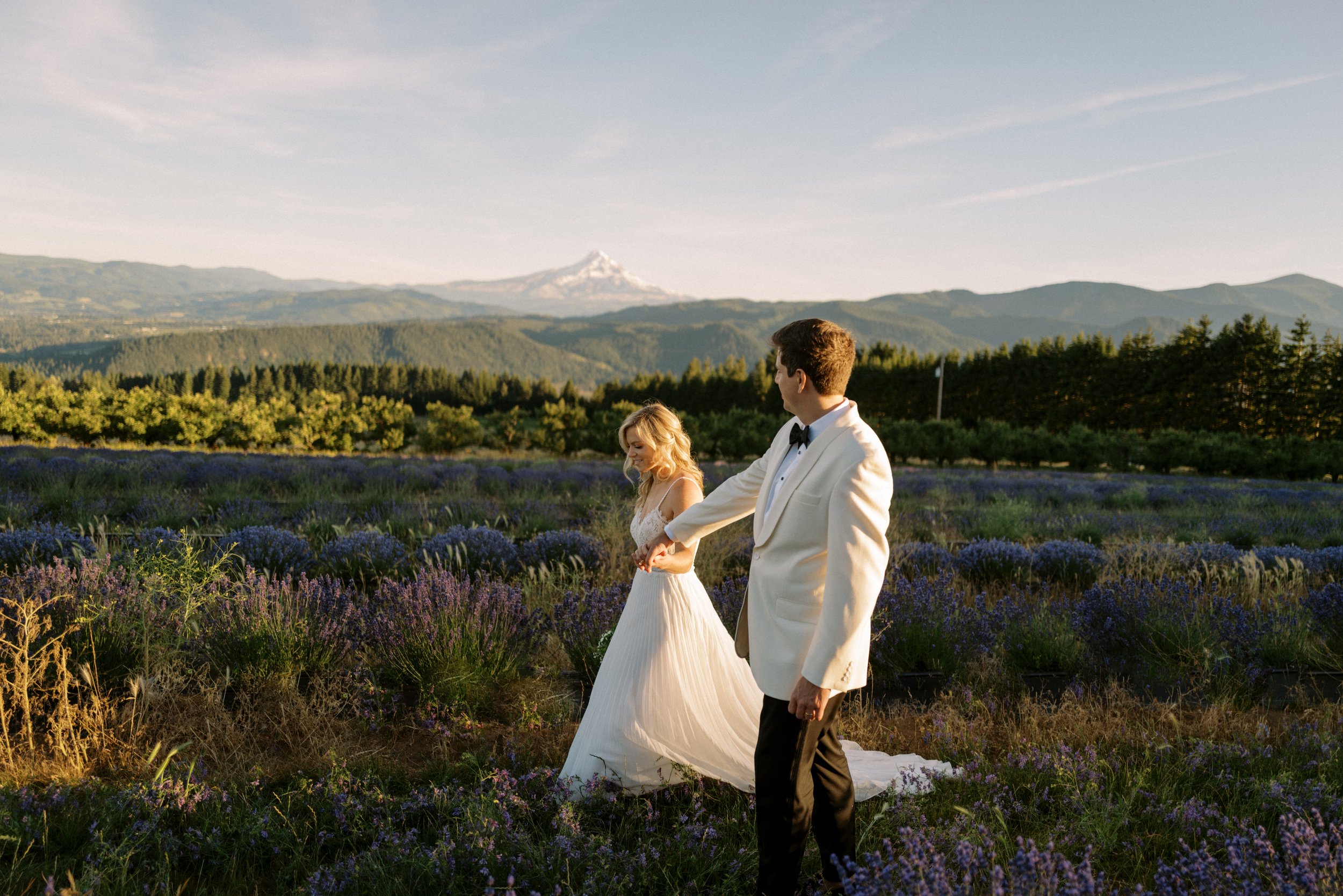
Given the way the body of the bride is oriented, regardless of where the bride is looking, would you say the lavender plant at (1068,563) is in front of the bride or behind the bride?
behind

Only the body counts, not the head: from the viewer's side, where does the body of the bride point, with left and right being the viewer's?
facing the viewer and to the left of the viewer

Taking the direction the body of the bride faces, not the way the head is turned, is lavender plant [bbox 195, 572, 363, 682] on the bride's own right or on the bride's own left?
on the bride's own right

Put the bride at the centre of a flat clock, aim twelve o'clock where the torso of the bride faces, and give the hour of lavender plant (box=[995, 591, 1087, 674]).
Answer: The lavender plant is roughly at 6 o'clock from the bride.

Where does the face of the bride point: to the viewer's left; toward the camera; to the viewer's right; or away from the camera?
to the viewer's left
